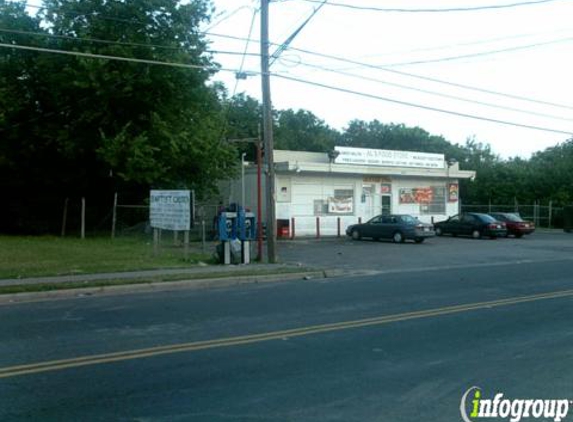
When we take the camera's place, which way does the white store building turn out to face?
facing the viewer

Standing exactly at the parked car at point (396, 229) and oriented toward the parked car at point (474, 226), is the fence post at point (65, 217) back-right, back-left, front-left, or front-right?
back-left

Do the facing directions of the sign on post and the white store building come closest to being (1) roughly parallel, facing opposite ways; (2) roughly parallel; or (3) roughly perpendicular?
roughly parallel

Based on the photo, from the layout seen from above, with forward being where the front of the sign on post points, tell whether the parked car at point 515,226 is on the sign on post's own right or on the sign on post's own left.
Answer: on the sign on post's own left

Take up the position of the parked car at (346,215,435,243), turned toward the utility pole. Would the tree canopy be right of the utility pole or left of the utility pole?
right

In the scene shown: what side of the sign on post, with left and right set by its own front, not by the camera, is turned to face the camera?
front

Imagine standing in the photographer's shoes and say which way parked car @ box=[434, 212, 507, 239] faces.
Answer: facing away from the viewer and to the left of the viewer

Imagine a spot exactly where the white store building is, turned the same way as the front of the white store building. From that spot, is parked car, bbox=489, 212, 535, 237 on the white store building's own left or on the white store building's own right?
on the white store building's own left

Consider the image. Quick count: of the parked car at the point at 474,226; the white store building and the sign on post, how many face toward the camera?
2

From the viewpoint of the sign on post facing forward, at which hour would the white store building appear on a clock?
The white store building is roughly at 7 o'clock from the sign on post.

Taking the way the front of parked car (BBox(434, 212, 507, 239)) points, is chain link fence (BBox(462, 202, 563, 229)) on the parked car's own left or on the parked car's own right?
on the parked car's own right

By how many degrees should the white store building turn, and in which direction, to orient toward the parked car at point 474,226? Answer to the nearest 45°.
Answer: approximately 90° to its left
